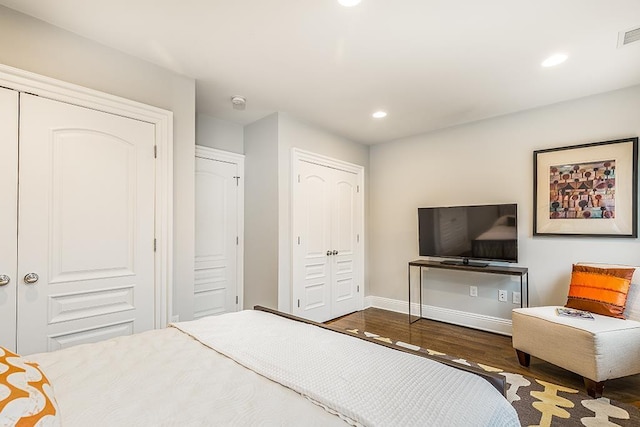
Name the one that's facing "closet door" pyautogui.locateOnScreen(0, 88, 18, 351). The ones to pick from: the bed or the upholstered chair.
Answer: the upholstered chair

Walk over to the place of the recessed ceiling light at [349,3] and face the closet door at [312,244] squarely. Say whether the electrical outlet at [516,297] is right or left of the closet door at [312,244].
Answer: right

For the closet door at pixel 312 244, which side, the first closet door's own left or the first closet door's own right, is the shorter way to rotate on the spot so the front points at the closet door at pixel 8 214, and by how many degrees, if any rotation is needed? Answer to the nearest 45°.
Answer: approximately 90° to the first closet door's own right

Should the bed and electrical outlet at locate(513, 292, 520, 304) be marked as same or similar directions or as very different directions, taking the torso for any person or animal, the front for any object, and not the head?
very different directions

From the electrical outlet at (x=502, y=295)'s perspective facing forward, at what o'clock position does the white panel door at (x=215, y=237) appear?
The white panel door is roughly at 2 o'clock from the electrical outlet.

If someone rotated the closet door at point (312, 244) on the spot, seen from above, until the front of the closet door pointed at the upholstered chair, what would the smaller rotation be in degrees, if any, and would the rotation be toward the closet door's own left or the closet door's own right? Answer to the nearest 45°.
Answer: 0° — it already faces it

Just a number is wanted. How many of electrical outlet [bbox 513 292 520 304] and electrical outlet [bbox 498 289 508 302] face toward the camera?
2

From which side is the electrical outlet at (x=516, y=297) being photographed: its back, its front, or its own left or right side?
front

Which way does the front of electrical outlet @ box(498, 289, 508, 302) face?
toward the camera

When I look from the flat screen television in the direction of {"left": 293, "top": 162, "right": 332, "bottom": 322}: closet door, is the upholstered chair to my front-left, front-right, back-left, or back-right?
back-left

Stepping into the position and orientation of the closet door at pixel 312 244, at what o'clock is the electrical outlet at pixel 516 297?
The electrical outlet is roughly at 11 o'clock from the closet door.

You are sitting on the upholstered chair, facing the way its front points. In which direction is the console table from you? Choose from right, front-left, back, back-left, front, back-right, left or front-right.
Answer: right

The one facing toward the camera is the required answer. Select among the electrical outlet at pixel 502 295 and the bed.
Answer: the electrical outlet

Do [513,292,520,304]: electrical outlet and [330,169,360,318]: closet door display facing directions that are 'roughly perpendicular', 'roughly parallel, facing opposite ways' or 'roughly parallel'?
roughly perpendicular
